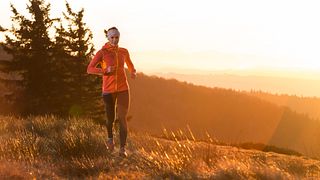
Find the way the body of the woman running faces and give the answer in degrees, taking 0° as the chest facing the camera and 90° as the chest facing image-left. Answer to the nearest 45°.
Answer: approximately 0°

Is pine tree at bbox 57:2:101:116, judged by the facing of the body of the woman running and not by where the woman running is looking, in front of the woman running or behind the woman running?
behind

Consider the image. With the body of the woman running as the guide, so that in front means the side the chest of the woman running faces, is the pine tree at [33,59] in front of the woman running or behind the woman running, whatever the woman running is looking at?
behind
